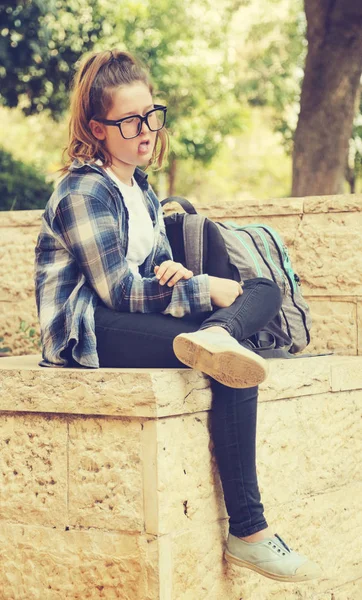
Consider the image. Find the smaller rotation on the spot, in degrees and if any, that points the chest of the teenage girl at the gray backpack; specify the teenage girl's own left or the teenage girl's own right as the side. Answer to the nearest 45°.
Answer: approximately 90° to the teenage girl's own left

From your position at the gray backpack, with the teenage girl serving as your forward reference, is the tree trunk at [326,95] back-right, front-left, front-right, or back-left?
back-right

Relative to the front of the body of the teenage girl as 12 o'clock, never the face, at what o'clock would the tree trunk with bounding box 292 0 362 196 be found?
The tree trunk is roughly at 8 o'clock from the teenage girl.

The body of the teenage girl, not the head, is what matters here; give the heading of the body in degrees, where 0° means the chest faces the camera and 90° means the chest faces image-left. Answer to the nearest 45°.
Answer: approximately 315°
